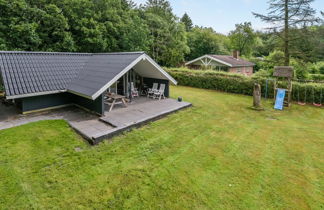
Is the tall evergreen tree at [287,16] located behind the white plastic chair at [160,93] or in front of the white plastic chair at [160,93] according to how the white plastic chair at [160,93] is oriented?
behind

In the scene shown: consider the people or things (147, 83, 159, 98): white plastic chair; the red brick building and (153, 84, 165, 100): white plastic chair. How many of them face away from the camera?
0

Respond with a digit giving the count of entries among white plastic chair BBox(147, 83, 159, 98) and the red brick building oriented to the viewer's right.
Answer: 0

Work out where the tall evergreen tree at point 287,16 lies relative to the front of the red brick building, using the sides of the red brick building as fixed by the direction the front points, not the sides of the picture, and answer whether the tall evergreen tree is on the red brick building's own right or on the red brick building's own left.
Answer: on the red brick building's own left

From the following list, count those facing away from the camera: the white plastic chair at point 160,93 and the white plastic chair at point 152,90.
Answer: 0

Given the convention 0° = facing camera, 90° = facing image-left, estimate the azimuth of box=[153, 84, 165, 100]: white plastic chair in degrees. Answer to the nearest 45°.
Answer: approximately 45°
